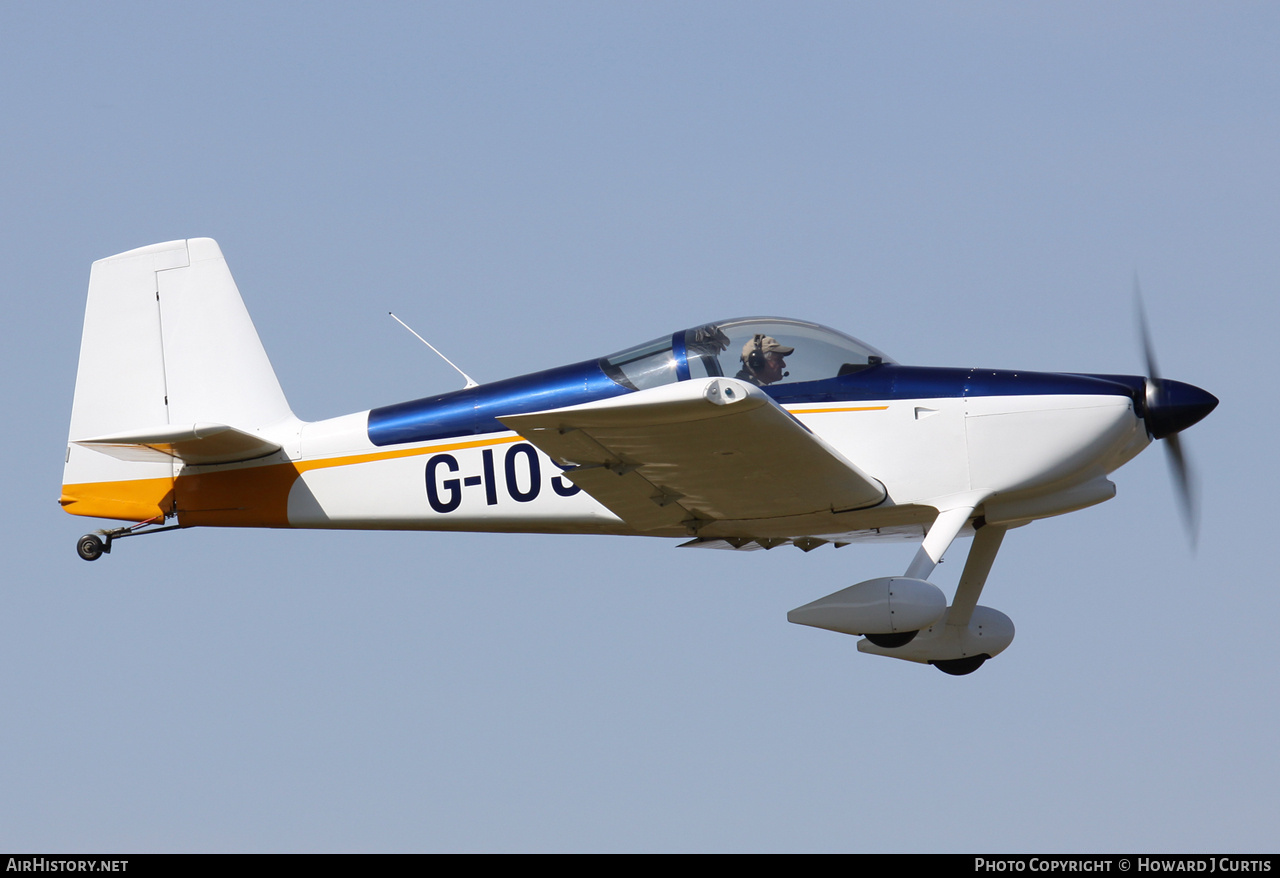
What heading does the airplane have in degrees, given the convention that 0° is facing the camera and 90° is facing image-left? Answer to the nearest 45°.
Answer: approximately 270°

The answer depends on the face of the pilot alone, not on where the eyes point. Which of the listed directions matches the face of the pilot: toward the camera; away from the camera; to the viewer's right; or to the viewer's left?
to the viewer's right

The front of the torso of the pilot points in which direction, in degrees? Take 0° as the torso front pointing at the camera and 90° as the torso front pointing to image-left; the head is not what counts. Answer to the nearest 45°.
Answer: approximately 270°
